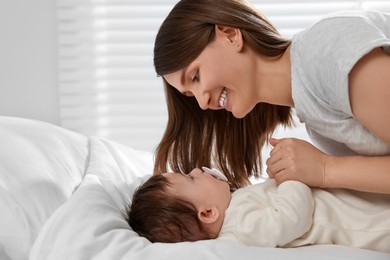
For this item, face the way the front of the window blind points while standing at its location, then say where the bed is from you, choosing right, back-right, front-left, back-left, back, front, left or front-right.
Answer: front

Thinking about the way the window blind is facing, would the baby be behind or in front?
in front

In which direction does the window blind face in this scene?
toward the camera

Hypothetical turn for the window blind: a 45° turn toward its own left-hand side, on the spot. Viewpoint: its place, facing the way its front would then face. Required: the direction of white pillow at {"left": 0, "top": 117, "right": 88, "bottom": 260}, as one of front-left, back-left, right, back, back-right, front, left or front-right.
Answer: front-right
